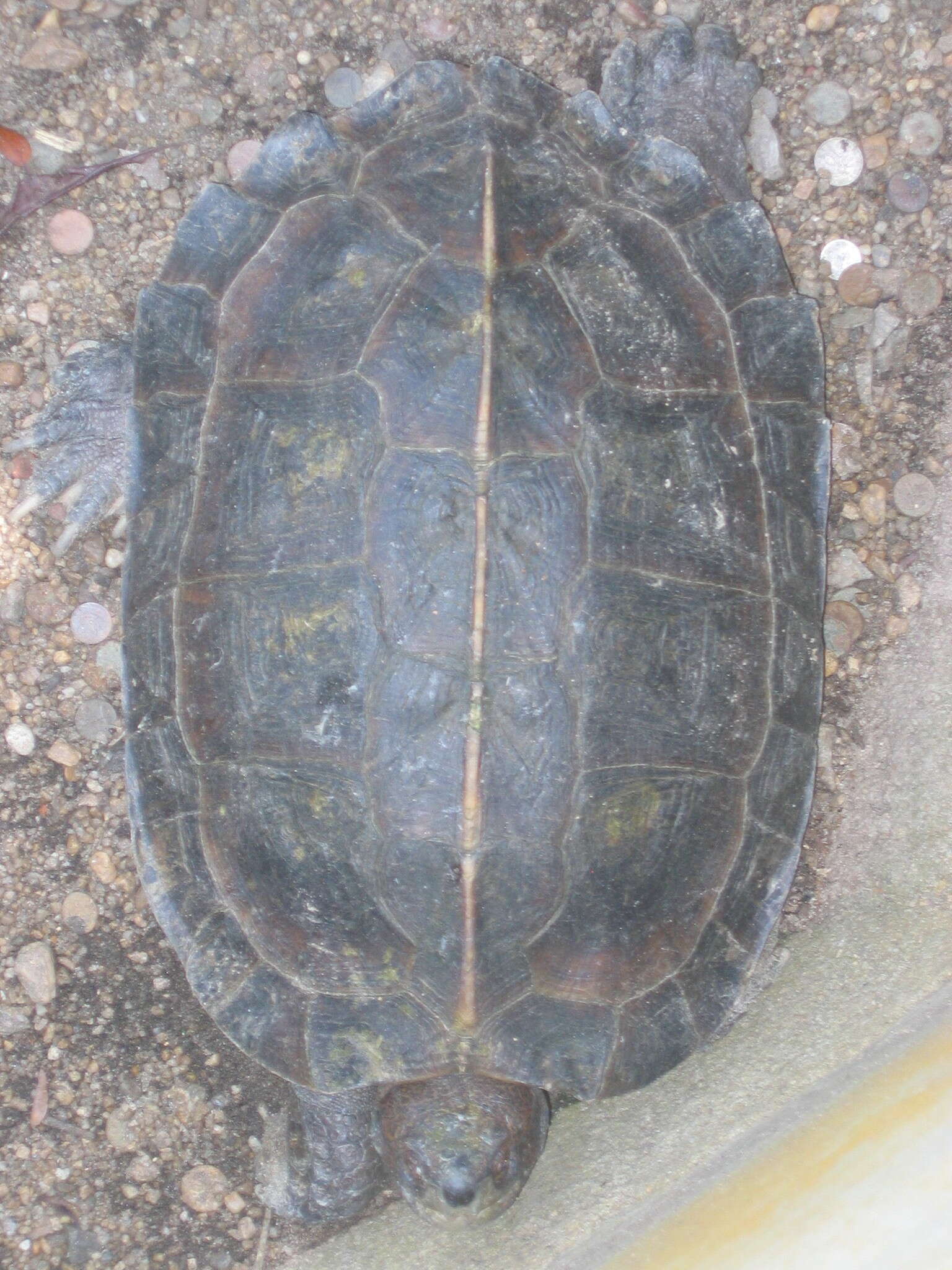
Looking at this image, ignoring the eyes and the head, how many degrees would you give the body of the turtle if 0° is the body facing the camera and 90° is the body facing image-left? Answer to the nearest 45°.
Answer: approximately 0°

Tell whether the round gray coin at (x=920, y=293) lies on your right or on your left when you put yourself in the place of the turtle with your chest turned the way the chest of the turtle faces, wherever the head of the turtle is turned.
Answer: on your left

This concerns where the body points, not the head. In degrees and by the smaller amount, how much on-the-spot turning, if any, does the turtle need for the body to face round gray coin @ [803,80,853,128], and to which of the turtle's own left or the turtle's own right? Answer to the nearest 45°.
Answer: approximately 135° to the turtle's own left

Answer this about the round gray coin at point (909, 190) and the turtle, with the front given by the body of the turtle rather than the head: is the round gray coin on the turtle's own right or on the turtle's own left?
on the turtle's own left

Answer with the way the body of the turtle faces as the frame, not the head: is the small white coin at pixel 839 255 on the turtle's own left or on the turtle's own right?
on the turtle's own left

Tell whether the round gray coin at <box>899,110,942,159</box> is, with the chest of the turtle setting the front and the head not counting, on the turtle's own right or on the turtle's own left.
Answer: on the turtle's own left
